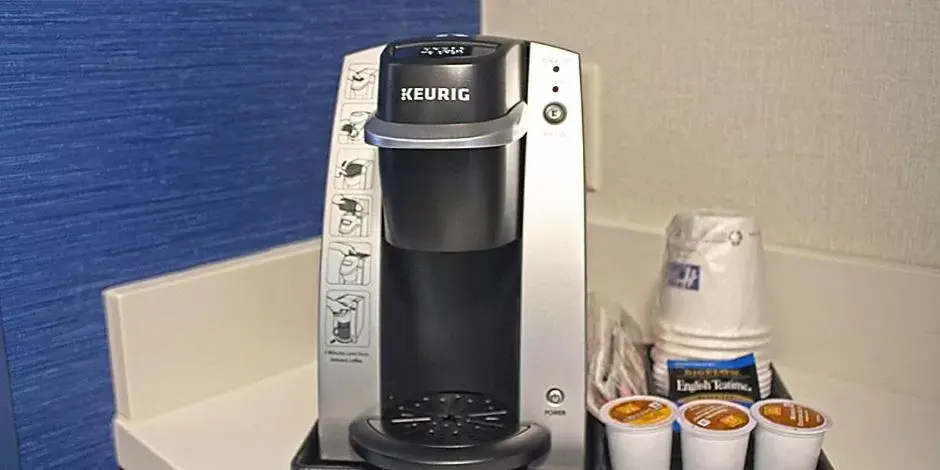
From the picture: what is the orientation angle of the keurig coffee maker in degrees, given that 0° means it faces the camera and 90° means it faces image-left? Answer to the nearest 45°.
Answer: approximately 0°
